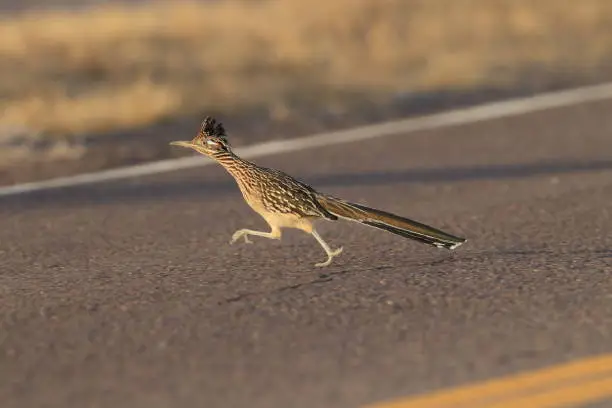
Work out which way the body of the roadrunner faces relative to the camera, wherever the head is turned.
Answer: to the viewer's left
